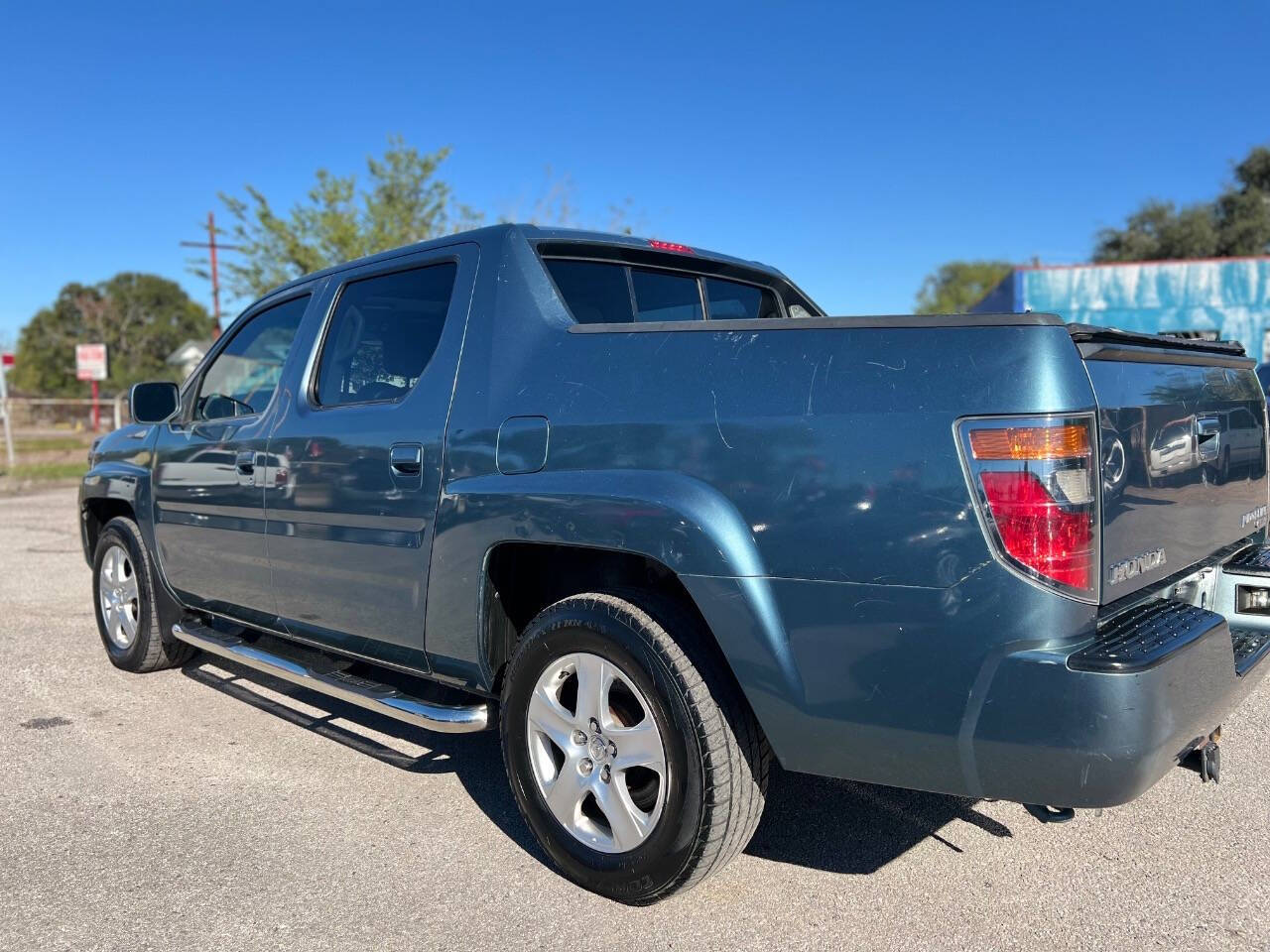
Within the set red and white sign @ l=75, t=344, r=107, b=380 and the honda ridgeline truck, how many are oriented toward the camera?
1

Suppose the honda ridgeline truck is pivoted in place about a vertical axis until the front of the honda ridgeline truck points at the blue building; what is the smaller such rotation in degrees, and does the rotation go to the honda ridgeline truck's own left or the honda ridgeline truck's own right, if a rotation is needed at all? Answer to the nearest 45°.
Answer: approximately 90° to the honda ridgeline truck's own right

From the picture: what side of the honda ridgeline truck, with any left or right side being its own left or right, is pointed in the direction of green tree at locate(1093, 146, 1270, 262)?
right

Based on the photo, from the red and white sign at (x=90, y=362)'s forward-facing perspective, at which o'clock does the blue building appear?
The blue building is roughly at 10 o'clock from the red and white sign.

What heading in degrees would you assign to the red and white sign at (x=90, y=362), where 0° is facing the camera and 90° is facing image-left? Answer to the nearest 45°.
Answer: approximately 0°

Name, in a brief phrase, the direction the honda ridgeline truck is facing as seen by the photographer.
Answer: facing away from the viewer and to the left of the viewer

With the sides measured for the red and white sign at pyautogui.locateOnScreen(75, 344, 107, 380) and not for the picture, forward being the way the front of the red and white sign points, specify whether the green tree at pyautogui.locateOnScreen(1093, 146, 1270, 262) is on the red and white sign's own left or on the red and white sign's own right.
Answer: on the red and white sign's own left

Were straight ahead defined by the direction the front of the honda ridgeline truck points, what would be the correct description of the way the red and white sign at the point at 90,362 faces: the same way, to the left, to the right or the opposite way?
the opposite way
